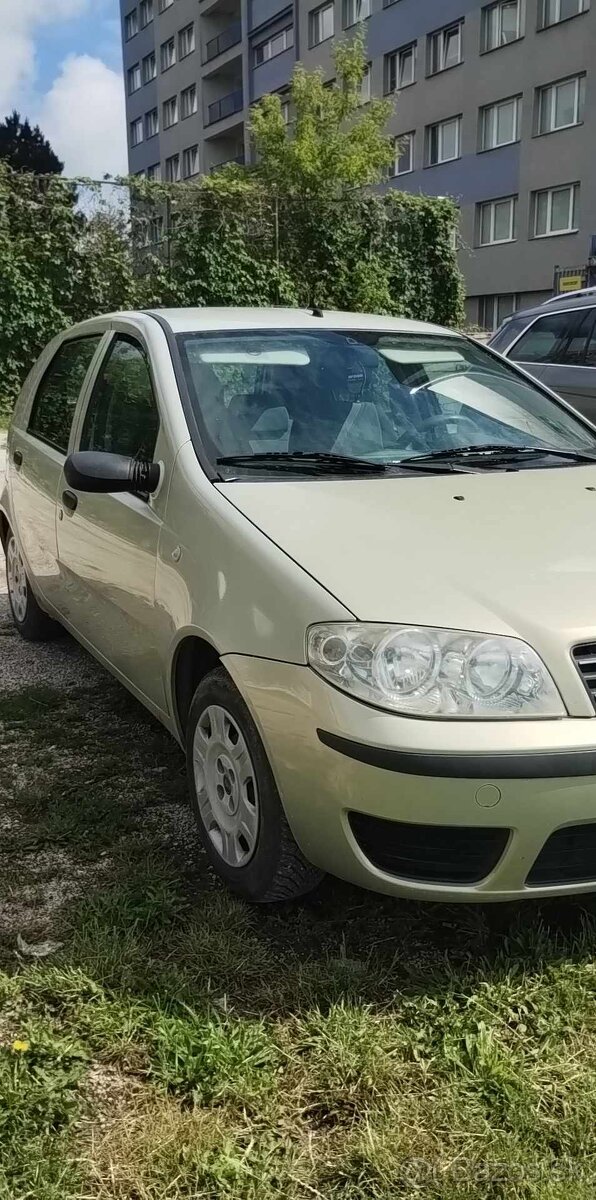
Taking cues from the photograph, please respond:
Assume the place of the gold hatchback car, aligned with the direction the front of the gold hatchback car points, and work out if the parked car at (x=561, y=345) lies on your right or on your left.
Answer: on your left

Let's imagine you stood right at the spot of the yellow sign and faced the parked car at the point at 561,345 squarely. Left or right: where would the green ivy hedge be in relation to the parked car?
right

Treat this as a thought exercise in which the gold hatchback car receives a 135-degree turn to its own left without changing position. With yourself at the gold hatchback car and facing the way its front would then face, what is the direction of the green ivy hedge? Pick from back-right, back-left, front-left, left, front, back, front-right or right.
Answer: front

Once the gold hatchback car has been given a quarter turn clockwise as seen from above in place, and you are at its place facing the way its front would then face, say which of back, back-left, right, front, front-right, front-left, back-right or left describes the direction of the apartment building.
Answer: back-right

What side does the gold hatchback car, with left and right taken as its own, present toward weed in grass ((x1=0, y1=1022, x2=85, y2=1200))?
right

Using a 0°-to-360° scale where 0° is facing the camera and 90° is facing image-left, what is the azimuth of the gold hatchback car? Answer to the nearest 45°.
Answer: approximately 315°

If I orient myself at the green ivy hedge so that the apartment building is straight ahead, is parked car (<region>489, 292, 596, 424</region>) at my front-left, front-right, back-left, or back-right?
back-right

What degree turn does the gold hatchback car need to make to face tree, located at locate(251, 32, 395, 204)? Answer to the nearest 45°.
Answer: approximately 135° to its left

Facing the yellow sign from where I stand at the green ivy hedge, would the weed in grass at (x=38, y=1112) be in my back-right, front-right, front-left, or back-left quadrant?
back-right
